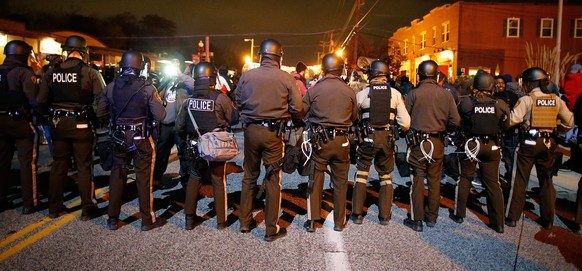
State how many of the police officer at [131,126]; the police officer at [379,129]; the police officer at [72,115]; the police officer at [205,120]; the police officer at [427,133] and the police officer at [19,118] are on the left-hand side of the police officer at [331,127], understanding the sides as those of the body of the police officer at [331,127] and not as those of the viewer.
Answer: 4

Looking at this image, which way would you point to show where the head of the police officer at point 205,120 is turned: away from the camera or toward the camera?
away from the camera

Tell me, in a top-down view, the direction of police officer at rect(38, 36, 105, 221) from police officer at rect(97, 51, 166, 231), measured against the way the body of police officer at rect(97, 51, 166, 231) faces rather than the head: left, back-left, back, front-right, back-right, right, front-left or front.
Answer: front-left

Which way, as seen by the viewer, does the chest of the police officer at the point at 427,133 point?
away from the camera

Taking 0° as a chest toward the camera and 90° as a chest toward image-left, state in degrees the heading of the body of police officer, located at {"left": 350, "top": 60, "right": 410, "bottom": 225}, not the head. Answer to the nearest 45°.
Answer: approximately 180°

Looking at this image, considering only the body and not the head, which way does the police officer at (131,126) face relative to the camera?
away from the camera

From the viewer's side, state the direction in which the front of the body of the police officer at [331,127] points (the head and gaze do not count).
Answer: away from the camera

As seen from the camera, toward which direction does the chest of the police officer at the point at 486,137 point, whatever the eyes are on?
away from the camera

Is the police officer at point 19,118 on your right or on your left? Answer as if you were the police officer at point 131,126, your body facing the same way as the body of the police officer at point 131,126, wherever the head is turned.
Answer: on your left

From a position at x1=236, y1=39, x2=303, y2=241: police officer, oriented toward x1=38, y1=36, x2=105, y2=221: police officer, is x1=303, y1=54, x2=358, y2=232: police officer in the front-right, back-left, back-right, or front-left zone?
back-right
